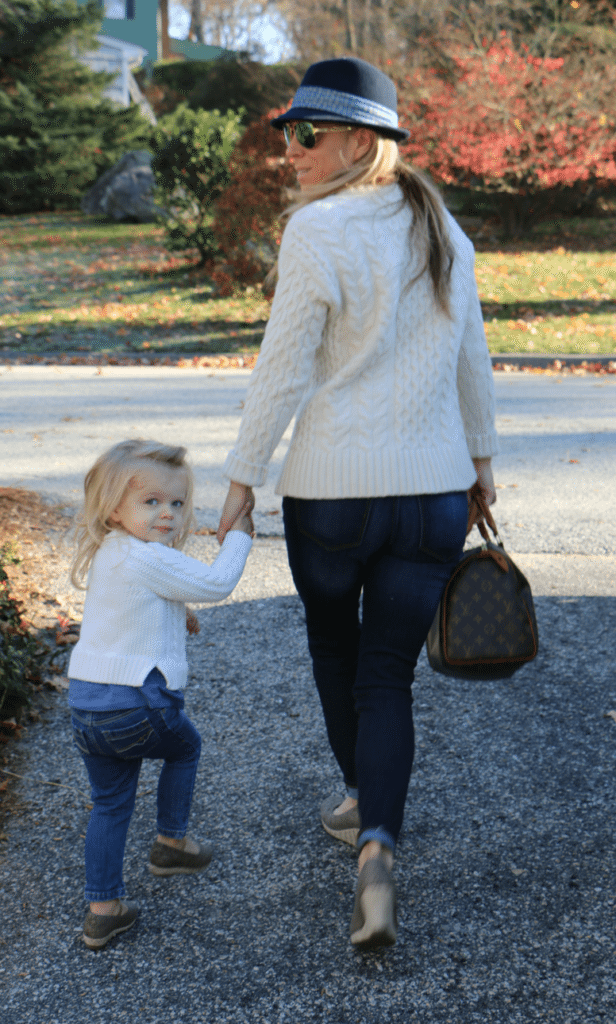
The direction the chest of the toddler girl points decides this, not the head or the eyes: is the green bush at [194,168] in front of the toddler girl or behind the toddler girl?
in front

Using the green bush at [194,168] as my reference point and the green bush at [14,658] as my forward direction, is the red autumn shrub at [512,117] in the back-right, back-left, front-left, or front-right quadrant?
back-left

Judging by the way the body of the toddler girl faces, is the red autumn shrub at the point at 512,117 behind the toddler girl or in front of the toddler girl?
in front

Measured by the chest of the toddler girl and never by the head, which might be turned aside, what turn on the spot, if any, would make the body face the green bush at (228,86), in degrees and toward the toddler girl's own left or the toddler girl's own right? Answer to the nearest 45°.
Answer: approximately 45° to the toddler girl's own left

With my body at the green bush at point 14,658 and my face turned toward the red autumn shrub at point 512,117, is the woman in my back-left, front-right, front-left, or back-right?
back-right

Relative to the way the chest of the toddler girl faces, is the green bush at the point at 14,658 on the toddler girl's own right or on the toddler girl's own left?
on the toddler girl's own left

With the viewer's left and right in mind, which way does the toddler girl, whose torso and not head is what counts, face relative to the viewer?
facing away from the viewer and to the right of the viewer

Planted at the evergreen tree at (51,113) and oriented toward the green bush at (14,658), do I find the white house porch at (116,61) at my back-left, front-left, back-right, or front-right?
back-left

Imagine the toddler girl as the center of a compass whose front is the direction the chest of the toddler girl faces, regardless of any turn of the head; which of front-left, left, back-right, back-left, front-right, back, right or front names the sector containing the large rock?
front-left
